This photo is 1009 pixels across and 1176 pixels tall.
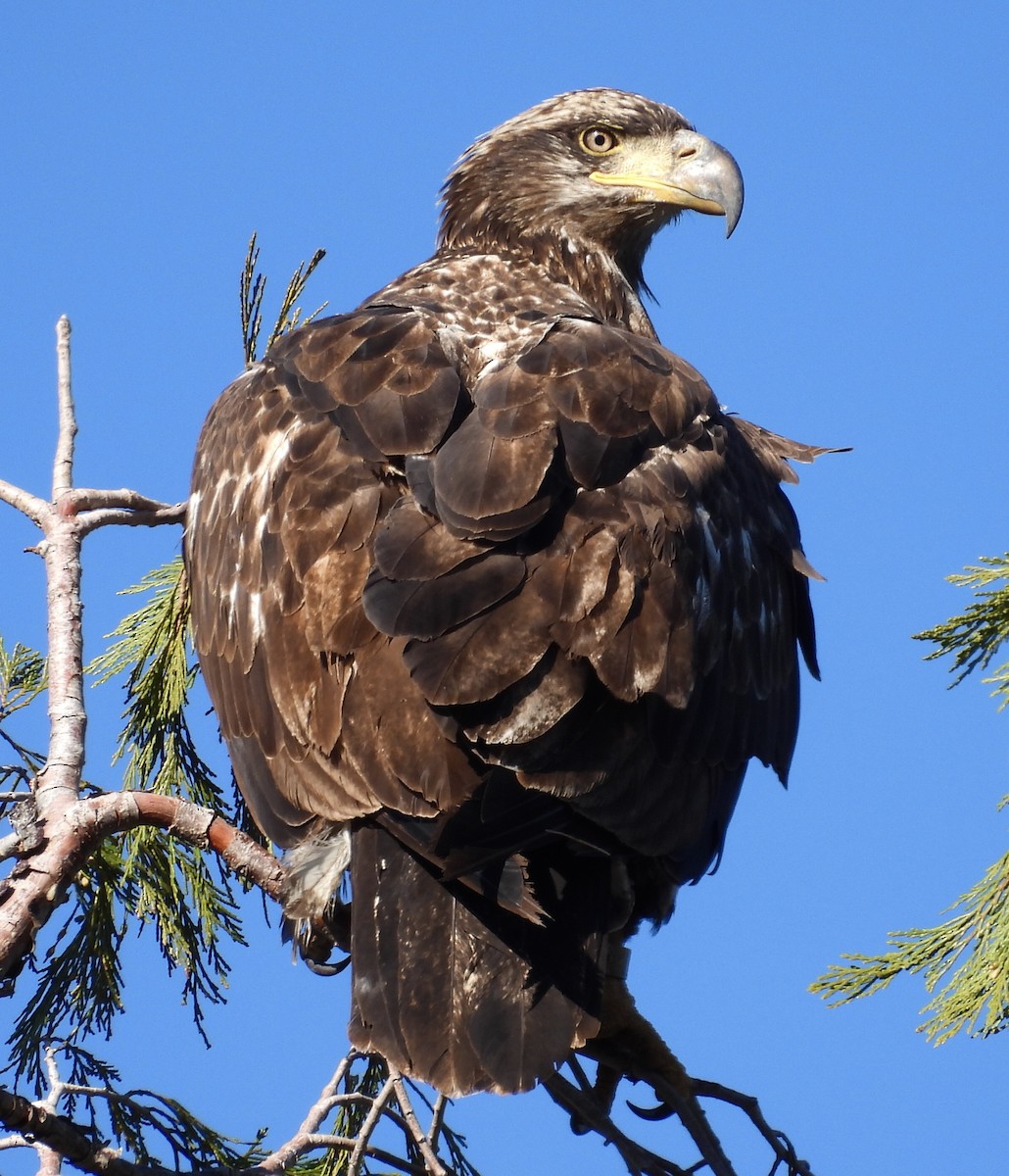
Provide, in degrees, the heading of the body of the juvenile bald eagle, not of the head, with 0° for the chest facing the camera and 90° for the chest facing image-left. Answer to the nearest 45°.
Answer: approximately 180°
